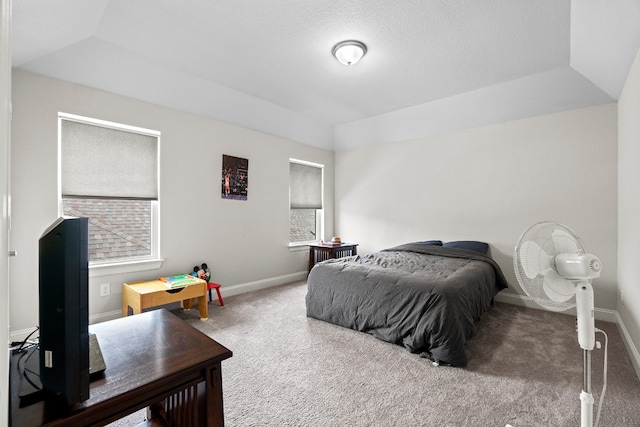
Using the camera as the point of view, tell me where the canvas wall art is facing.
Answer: facing the viewer and to the right of the viewer

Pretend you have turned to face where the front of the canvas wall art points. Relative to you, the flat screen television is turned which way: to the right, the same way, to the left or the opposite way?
to the left

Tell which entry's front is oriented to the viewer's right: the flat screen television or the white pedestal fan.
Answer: the flat screen television

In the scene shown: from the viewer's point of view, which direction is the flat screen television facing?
to the viewer's right

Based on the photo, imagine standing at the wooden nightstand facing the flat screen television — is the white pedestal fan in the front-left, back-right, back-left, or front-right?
front-left

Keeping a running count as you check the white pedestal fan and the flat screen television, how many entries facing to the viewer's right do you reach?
1

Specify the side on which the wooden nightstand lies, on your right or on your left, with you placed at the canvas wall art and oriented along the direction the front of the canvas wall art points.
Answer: on your left
